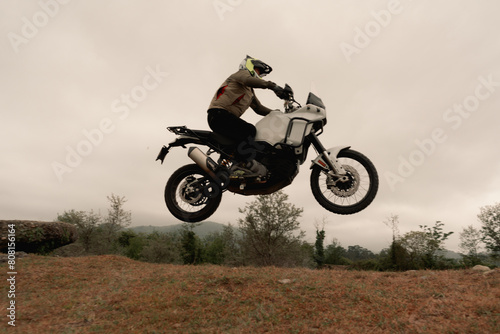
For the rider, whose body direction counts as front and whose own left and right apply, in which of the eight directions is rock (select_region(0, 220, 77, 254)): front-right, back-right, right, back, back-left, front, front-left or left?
back-left

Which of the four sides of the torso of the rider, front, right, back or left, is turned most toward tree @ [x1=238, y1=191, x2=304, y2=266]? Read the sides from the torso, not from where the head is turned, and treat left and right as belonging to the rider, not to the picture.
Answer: left

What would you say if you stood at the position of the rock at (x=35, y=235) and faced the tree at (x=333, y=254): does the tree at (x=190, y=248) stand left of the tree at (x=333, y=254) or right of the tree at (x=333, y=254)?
left

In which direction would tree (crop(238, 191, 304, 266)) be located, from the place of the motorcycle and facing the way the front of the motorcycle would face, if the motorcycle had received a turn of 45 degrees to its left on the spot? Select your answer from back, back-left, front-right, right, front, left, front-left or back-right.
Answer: front-left

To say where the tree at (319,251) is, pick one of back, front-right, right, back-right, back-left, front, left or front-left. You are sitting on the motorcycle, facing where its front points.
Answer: left

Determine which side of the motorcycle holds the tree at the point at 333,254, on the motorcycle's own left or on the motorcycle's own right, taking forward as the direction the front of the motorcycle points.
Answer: on the motorcycle's own left

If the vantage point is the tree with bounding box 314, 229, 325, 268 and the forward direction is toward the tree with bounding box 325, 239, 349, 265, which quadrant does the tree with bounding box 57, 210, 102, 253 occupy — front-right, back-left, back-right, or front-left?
back-left

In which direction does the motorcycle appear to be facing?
to the viewer's right

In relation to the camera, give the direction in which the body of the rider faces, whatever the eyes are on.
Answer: to the viewer's right

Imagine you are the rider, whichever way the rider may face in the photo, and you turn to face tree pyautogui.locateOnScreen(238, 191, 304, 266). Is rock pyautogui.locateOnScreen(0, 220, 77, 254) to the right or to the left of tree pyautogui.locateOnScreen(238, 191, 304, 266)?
left

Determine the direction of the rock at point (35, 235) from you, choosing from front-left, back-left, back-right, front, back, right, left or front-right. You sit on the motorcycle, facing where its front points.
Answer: back-left

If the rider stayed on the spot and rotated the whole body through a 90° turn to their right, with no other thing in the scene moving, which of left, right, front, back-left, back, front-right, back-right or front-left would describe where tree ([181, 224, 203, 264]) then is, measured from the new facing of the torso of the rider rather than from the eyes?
back

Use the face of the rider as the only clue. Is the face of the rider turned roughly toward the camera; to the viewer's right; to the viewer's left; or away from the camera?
to the viewer's right

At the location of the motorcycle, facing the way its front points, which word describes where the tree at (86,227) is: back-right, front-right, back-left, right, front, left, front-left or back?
back-left
